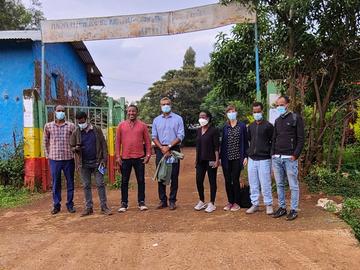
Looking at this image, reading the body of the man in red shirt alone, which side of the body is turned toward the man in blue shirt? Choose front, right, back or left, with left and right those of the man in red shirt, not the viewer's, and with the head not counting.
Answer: left

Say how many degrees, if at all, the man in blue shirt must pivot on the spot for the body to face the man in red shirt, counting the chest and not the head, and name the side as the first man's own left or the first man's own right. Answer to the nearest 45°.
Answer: approximately 90° to the first man's own right

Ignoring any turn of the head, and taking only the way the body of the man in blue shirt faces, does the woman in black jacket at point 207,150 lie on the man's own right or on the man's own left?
on the man's own left

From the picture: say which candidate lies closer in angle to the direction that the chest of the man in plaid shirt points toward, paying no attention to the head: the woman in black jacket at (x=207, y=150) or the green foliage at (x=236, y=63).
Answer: the woman in black jacket

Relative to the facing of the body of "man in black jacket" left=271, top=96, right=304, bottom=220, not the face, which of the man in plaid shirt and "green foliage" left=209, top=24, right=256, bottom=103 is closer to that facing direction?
the man in plaid shirt

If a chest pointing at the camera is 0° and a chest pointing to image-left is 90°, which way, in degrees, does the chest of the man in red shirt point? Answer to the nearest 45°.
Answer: approximately 0°

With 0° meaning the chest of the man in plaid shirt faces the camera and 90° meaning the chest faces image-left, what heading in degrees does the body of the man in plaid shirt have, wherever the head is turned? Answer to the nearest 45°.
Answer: approximately 0°
